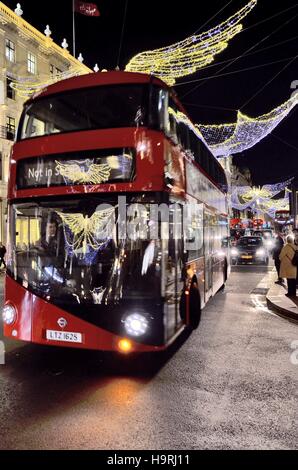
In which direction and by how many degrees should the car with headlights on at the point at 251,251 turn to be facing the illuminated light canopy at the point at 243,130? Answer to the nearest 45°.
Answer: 0° — it already faces it

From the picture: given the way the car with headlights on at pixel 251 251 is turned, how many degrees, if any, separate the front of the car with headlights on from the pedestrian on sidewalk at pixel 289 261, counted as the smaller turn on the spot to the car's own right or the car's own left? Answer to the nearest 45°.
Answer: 0° — it already faces them

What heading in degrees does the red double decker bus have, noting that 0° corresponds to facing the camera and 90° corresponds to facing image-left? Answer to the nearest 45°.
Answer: approximately 45°

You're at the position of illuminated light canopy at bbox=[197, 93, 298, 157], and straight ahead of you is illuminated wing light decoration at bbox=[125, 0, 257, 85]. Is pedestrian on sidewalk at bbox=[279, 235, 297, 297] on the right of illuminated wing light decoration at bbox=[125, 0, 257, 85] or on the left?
left

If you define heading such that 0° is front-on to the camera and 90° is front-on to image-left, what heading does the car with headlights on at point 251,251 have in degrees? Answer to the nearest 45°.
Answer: approximately 0°

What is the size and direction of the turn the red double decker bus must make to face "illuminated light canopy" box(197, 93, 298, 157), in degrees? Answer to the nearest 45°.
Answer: approximately 180°

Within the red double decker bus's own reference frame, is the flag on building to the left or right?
on its right

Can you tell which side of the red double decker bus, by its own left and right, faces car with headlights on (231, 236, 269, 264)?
back

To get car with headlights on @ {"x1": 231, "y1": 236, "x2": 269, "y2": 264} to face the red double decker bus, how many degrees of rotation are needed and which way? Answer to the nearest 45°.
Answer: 0° — it already faces it

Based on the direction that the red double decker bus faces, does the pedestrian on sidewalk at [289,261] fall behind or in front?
behind
